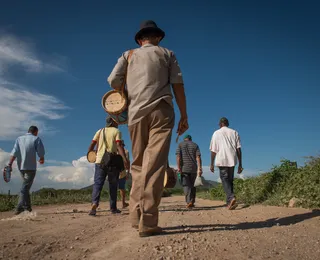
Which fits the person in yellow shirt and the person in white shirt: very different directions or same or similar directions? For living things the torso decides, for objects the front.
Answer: same or similar directions

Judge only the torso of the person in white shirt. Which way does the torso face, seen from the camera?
away from the camera

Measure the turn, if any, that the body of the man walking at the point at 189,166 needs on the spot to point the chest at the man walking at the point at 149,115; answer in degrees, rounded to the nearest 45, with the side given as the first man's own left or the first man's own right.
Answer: approximately 180°

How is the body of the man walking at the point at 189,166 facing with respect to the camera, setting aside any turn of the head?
away from the camera

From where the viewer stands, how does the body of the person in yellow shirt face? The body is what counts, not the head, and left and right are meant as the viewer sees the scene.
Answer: facing away from the viewer

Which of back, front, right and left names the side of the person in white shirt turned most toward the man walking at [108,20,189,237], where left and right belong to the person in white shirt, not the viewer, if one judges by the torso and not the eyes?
back

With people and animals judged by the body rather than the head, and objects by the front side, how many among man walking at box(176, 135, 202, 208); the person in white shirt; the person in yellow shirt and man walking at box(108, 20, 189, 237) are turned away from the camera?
4

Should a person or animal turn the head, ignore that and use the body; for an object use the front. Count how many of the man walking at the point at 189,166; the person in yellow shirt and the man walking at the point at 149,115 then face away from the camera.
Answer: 3

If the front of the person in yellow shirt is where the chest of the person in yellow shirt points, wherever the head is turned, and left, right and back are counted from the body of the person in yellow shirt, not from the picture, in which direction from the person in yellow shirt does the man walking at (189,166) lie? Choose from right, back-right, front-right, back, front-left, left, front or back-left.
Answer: front-right

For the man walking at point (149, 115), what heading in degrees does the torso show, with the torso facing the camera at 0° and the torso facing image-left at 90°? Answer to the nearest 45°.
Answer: approximately 180°

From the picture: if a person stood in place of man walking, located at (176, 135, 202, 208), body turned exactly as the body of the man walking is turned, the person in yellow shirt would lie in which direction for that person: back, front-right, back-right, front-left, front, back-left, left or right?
back-left

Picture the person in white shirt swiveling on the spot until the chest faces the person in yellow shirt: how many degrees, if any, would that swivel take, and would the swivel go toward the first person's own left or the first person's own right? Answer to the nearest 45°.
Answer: approximately 135° to the first person's own left

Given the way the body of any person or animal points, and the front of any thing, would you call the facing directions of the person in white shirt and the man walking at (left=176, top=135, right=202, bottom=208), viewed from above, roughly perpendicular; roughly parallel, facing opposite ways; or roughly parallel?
roughly parallel

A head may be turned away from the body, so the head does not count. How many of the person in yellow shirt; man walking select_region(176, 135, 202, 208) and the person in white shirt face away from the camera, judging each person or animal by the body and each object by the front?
3

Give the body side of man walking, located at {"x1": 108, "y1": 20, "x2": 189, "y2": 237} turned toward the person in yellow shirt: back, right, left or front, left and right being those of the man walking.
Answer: front

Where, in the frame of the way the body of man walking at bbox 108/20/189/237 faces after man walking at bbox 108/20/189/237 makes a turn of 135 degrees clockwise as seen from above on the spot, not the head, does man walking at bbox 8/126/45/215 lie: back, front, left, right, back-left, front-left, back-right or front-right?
back
